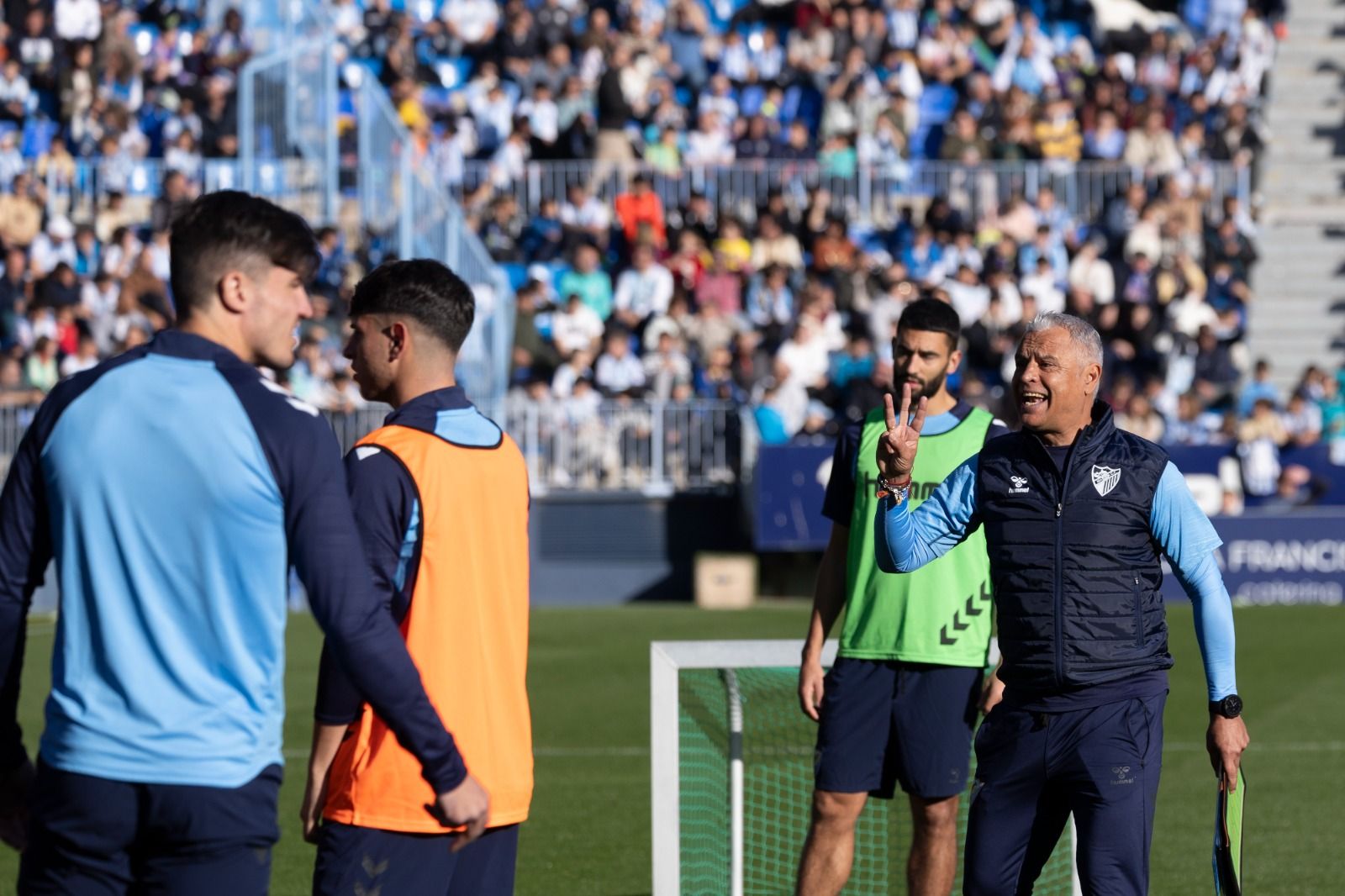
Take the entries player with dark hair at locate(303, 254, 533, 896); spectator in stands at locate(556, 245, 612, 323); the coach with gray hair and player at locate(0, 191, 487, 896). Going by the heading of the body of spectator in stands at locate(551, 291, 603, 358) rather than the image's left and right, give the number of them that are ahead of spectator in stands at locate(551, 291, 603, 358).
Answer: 3

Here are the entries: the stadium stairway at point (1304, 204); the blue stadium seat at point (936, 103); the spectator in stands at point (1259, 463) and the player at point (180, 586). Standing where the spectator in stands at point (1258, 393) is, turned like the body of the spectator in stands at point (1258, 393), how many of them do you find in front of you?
2

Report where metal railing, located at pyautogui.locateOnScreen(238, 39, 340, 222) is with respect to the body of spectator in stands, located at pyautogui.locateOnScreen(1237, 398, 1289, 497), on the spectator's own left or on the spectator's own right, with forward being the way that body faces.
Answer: on the spectator's own right

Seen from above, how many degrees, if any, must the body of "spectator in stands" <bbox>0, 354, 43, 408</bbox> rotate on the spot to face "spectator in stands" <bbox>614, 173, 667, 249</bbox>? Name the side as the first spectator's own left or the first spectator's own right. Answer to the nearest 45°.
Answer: approximately 90° to the first spectator's own left

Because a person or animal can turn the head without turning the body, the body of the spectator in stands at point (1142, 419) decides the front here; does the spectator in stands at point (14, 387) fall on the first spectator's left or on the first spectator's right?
on the first spectator's right

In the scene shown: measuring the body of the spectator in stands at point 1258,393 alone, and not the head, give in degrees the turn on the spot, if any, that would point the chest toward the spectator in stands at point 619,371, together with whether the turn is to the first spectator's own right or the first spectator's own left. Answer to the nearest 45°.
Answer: approximately 90° to the first spectator's own right

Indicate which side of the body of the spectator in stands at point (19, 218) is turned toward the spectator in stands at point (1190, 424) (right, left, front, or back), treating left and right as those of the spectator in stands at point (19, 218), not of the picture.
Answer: left

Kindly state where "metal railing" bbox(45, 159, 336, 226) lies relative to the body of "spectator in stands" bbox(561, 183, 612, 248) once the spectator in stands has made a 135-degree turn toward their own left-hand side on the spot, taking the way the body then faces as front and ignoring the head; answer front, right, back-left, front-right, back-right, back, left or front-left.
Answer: back-left
